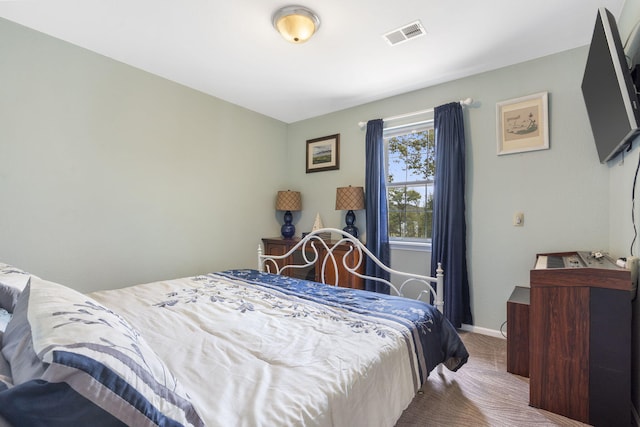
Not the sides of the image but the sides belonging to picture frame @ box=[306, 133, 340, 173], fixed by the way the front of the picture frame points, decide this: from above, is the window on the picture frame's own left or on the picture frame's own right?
on the picture frame's own left

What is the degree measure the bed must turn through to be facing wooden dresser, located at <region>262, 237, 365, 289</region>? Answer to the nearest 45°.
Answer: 0° — it already faces it

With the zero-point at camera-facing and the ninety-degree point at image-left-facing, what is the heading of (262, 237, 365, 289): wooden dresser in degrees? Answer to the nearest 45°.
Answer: approximately 45°

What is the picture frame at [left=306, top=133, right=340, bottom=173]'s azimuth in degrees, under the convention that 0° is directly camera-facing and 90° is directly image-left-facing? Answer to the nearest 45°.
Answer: approximately 45°

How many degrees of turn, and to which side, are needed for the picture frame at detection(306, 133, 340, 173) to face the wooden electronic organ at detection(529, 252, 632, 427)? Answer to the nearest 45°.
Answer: approximately 90° to its left

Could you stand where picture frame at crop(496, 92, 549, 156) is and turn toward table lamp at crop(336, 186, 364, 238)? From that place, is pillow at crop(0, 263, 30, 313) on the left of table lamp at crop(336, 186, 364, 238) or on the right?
left

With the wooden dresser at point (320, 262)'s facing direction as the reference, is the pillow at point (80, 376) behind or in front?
in front

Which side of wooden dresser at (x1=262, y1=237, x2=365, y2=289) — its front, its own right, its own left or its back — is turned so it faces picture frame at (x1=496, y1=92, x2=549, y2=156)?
left

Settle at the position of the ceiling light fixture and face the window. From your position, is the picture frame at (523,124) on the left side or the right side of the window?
right

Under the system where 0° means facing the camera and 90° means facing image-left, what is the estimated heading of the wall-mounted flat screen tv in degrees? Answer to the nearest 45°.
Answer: approximately 45°
